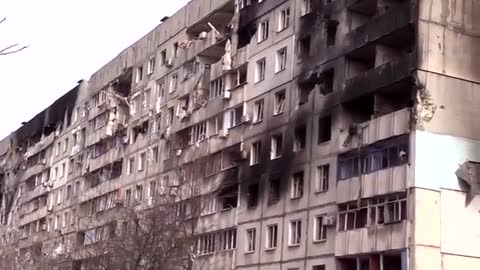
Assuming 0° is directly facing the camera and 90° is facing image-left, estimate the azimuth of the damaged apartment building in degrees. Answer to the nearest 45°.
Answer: approximately 45°
